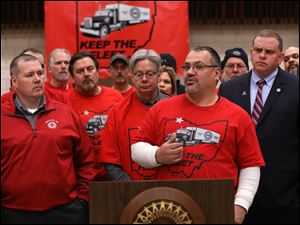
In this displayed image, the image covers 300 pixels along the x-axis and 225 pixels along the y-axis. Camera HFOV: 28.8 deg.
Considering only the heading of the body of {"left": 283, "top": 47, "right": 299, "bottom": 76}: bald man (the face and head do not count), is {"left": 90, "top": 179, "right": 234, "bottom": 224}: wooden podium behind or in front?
in front

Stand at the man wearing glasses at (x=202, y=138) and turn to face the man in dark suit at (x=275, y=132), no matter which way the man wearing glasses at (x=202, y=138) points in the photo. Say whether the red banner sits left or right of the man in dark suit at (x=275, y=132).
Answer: left

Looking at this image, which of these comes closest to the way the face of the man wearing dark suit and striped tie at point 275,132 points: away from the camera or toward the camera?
toward the camera

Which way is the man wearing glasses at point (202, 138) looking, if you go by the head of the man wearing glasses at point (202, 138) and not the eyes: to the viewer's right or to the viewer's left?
to the viewer's left

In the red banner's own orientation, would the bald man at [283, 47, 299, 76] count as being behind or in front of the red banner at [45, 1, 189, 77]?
in front

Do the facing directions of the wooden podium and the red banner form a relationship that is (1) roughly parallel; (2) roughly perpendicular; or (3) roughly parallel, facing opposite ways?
roughly parallel

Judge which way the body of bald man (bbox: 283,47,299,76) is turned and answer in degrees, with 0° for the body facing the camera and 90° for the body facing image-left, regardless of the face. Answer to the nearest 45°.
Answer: approximately 0°

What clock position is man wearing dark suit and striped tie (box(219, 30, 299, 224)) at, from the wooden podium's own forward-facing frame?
The man wearing dark suit and striped tie is roughly at 7 o'clock from the wooden podium.

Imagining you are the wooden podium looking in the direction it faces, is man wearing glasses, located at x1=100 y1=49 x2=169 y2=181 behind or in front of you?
behind

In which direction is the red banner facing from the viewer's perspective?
toward the camera

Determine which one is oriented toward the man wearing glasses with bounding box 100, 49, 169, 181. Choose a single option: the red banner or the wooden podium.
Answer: the red banner

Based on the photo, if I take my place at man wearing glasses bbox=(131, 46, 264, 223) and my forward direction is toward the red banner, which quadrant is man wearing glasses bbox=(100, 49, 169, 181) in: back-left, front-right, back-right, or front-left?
front-left

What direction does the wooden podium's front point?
toward the camera
